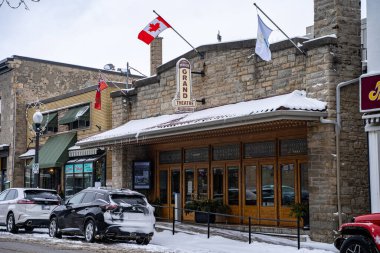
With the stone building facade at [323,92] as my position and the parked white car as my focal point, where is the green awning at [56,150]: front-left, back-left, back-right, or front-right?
front-right

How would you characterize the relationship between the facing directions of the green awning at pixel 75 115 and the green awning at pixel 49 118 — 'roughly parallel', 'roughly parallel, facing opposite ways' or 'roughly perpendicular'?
roughly parallel

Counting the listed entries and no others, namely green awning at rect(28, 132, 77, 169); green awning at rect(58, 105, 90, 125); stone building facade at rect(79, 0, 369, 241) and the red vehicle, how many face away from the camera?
0

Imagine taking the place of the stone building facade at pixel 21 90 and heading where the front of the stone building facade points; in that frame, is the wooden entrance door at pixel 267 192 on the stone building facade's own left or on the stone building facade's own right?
on the stone building facade's own left

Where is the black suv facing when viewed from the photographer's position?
facing away from the viewer and to the left of the viewer

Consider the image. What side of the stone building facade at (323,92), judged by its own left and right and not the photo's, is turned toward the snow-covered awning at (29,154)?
right

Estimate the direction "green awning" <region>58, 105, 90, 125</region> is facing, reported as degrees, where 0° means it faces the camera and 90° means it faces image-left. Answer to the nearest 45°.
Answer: approximately 45°

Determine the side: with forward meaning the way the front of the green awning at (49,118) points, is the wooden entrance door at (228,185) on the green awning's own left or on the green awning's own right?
on the green awning's own left

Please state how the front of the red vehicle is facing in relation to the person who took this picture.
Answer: facing to the left of the viewer

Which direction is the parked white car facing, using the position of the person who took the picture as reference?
facing away from the viewer and to the left of the viewer

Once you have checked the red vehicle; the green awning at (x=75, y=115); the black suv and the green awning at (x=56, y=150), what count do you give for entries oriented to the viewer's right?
0

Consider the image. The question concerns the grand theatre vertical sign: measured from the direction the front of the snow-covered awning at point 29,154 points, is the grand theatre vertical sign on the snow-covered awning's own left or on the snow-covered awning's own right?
on the snow-covered awning's own left
